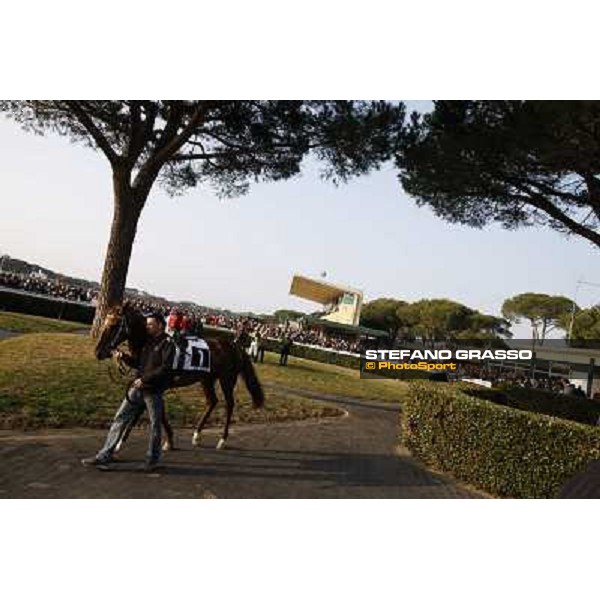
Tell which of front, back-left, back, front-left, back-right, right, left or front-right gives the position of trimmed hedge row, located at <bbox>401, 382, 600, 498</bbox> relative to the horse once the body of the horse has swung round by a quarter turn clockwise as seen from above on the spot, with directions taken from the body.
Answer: right

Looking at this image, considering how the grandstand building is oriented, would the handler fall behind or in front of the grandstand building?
in front

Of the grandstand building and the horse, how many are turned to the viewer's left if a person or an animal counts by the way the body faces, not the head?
2

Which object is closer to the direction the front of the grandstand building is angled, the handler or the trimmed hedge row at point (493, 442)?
the handler

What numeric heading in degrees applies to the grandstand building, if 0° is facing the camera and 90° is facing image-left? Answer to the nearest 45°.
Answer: approximately 90°

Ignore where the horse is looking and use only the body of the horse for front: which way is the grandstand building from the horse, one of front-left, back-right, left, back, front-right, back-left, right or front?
right

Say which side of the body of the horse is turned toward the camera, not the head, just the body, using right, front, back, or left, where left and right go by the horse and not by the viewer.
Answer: left
